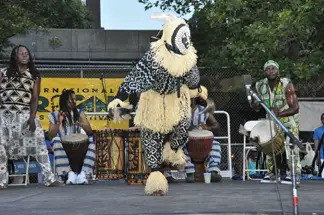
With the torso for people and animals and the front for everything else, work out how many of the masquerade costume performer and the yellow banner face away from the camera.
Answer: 0

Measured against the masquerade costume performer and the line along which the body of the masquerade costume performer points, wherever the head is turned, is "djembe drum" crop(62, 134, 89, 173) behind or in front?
behind

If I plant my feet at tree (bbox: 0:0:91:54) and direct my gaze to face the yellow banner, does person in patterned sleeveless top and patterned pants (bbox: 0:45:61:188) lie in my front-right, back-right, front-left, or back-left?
front-right

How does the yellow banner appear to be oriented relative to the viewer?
toward the camera

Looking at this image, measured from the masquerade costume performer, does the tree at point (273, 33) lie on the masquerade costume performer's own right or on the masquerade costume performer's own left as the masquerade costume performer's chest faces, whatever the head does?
on the masquerade costume performer's own left

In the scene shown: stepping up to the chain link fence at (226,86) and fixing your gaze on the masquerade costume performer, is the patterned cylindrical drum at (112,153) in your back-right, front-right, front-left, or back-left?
front-right

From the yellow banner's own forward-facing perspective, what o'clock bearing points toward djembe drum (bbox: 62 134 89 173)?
The djembe drum is roughly at 12 o'clock from the yellow banner.

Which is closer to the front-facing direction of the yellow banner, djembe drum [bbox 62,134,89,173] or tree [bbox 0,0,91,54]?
the djembe drum

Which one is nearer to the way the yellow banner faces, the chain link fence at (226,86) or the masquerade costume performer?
the masquerade costume performer

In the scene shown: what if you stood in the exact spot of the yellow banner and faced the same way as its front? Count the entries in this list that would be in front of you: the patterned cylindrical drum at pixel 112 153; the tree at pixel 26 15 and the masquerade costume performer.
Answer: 2

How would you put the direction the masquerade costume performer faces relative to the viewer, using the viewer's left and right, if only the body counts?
facing the viewer and to the right of the viewer

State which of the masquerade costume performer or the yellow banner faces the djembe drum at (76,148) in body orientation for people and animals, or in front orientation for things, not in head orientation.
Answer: the yellow banner
